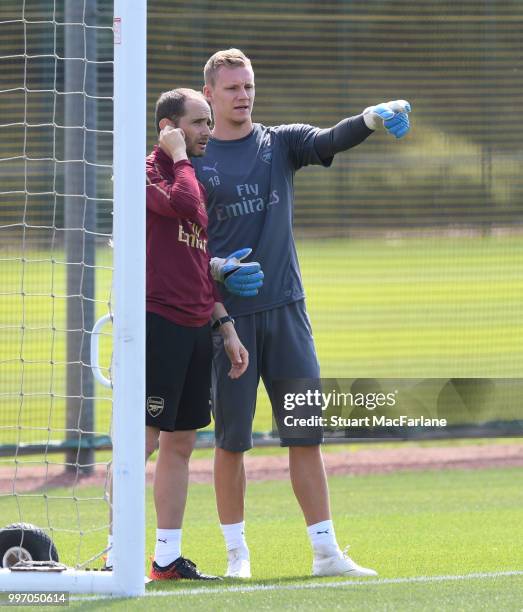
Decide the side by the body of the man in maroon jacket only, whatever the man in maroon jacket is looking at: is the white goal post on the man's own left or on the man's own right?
on the man's own right

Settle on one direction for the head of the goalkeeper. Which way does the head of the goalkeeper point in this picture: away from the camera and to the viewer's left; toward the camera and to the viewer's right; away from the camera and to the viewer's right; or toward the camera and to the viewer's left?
toward the camera and to the viewer's right

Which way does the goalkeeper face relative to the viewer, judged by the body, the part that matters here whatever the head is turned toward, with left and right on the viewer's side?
facing the viewer

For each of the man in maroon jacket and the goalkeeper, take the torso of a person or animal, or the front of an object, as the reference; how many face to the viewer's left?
0

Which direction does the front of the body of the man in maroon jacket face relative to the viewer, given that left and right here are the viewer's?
facing the viewer and to the right of the viewer
